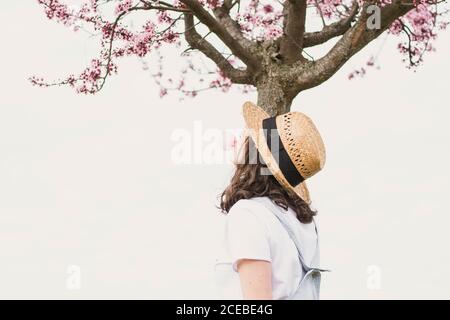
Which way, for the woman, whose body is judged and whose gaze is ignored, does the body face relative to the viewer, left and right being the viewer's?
facing away from the viewer and to the left of the viewer
